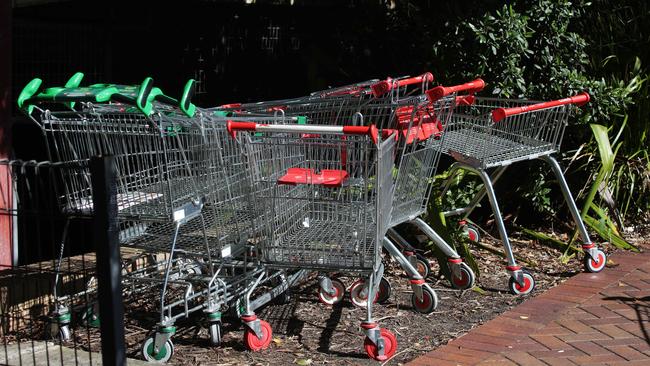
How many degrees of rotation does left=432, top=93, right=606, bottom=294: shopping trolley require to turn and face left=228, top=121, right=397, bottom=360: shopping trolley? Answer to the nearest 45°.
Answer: approximately 90° to its left

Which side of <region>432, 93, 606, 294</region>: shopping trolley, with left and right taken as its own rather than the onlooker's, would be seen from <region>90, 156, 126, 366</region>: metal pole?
left

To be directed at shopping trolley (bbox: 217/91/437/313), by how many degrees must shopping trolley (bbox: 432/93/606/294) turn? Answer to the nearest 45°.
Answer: approximately 90° to its left

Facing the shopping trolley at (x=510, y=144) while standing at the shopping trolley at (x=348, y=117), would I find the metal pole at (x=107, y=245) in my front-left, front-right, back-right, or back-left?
back-right

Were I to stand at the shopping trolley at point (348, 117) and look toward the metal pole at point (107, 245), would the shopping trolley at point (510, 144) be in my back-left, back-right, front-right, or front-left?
back-left

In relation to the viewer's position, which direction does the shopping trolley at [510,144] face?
facing away from the viewer and to the left of the viewer
